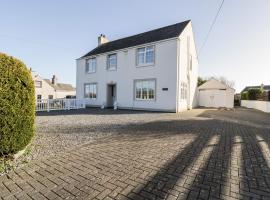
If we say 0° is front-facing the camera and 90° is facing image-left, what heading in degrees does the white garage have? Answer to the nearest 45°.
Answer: approximately 0°

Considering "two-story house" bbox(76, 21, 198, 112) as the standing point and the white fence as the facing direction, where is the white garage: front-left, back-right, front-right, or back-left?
back-right

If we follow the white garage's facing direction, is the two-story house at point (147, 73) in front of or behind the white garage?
in front

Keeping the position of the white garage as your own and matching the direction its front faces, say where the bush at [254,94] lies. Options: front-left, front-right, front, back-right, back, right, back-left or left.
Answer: left

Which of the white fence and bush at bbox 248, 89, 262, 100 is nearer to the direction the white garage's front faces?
the white fence

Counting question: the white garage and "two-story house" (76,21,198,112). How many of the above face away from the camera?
0

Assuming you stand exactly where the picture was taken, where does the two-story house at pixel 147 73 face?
facing the viewer and to the left of the viewer

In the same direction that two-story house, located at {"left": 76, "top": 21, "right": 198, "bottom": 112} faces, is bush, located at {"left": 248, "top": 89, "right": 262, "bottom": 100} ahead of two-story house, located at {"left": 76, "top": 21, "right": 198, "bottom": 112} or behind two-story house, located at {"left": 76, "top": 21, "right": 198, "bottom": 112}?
behind

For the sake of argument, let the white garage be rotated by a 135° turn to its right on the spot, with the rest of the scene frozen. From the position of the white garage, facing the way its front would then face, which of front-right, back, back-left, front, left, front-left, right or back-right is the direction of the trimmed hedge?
back-left

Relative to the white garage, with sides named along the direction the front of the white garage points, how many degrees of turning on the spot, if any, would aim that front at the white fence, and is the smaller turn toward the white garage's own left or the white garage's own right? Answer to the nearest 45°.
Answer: approximately 45° to the white garage's own right
